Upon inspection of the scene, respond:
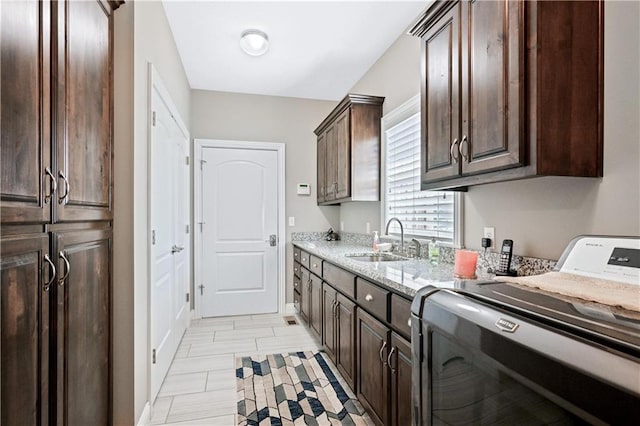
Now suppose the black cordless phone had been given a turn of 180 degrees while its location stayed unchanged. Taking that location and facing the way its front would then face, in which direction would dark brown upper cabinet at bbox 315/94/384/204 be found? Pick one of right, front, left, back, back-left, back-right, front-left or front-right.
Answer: left

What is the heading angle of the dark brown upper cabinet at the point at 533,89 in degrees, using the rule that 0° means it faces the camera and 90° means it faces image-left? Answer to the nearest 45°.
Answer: approximately 45°

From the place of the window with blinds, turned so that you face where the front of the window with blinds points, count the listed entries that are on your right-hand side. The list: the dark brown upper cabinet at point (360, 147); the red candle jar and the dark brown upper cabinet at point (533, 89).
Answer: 1

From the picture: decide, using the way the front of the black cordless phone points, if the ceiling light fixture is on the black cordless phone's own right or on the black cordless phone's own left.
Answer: on the black cordless phone's own right

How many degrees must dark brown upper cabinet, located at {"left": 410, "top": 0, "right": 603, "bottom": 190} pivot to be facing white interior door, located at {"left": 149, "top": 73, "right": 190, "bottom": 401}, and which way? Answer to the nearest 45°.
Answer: approximately 45° to its right

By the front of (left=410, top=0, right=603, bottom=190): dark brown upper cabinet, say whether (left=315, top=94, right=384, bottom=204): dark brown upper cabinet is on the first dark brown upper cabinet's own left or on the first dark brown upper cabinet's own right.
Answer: on the first dark brown upper cabinet's own right

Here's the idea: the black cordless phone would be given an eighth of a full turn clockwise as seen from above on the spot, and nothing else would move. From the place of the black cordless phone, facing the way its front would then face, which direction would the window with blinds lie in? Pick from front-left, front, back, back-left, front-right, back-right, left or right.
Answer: front-right

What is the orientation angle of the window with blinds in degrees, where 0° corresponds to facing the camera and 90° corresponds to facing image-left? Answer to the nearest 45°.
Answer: approximately 45°

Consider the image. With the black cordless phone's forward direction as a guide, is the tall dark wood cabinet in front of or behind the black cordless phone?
in front

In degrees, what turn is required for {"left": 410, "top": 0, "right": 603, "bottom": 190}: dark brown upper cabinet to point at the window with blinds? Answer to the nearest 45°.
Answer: approximately 90° to its right

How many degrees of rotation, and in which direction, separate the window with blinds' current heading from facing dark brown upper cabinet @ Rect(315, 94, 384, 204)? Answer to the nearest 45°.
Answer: approximately 90° to its right
